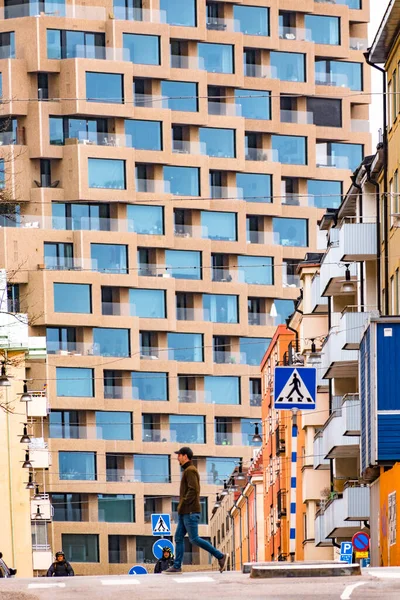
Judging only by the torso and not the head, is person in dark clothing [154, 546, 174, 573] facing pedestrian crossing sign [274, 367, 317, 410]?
yes

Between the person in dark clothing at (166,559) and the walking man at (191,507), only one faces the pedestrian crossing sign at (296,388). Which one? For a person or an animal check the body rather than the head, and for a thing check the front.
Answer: the person in dark clothing

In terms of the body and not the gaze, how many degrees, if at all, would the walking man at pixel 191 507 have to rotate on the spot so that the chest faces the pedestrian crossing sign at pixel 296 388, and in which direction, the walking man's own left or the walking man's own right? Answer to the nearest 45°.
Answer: approximately 135° to the walking man's own right

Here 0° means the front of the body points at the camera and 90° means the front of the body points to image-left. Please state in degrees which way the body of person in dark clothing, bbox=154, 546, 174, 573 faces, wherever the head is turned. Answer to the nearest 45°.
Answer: approximately 0°

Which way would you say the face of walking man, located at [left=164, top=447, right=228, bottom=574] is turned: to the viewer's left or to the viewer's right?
to the viewer's left

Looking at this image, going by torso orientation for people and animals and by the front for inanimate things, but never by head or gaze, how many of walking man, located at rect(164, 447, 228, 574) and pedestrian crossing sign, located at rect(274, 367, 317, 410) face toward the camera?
1

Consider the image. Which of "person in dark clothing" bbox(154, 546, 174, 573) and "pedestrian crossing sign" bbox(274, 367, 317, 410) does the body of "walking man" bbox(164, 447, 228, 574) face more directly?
the person in dark clothing

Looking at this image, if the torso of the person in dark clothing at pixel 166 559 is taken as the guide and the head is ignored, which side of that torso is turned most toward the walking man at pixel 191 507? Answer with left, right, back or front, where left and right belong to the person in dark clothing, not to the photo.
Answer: front

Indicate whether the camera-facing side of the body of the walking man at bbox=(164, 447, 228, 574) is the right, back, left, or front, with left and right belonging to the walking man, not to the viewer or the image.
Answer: left

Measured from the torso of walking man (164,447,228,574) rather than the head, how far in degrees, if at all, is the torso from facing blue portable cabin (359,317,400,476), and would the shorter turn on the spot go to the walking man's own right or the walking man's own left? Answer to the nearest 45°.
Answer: approximately 90° to the walking man's own right
